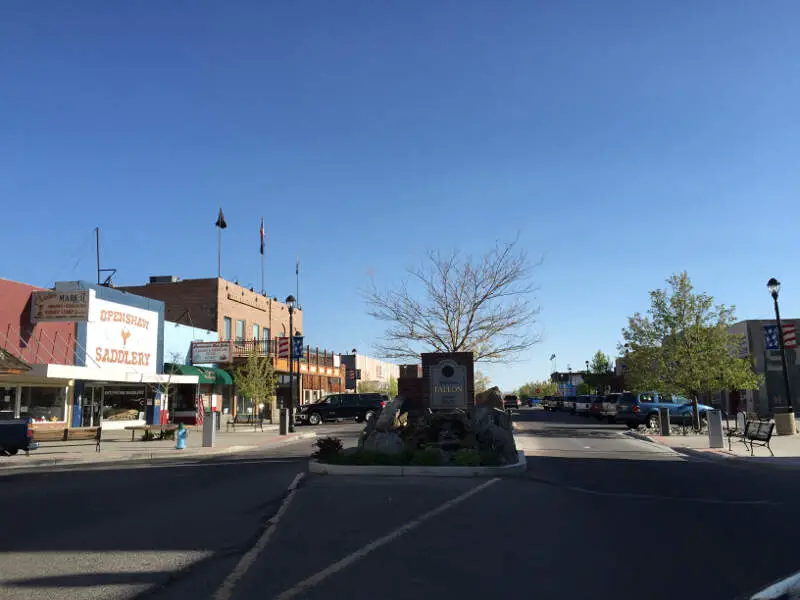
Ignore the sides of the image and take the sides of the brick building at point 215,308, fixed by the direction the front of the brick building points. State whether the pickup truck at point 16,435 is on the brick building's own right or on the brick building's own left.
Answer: on the brick building's own right

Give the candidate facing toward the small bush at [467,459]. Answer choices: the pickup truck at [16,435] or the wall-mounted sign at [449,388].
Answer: the wall-mounted sign

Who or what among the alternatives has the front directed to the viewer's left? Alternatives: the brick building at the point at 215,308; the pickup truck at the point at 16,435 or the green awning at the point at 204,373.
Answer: the pickup truck

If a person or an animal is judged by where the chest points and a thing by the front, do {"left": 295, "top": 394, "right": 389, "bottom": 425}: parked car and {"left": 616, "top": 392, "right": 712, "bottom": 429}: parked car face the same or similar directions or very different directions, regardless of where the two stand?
very different directions

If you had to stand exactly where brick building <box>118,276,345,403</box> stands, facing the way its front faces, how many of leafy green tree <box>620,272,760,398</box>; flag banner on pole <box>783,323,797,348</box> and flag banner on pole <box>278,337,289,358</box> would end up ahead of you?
3

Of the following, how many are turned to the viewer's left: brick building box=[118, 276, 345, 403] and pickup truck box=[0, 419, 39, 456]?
1

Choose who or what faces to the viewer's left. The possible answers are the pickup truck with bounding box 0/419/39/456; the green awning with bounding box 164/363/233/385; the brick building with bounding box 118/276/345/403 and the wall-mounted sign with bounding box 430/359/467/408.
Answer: the pickup truck

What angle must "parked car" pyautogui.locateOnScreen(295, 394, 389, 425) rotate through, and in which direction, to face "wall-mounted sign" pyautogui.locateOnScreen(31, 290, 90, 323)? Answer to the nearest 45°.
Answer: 0° — it already faces it

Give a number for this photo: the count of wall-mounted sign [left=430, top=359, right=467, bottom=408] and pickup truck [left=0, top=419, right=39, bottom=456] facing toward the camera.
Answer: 1

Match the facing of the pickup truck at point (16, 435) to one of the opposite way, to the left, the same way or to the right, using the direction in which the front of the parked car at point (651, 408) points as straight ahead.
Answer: the opposite way

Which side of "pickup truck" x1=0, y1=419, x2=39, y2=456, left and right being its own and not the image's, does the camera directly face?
left
